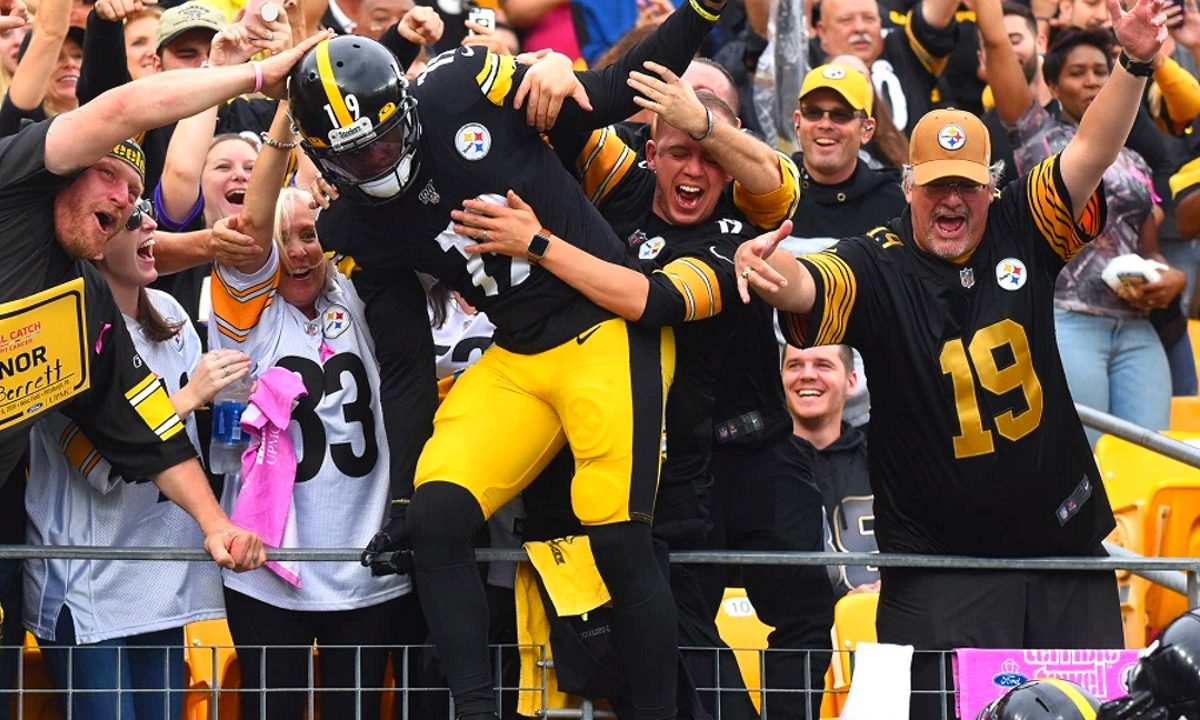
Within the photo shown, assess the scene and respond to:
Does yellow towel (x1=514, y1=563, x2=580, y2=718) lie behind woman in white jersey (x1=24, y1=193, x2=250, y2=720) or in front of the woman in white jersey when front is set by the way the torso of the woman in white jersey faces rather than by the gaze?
in front

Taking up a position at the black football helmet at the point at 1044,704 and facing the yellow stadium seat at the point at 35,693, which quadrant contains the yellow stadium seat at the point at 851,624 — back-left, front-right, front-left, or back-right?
front-right

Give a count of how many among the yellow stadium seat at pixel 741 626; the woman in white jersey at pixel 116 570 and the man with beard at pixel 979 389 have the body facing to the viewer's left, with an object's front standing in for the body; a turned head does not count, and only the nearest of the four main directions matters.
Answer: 0

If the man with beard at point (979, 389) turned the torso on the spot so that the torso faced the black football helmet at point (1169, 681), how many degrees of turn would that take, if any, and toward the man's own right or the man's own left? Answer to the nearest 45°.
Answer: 0° — they already face it

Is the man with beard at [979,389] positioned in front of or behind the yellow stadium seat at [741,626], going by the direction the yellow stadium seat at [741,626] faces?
in front

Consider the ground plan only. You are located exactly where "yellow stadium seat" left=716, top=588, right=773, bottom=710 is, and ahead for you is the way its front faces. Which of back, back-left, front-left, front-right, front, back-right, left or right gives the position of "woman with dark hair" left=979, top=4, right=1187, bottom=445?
back-left

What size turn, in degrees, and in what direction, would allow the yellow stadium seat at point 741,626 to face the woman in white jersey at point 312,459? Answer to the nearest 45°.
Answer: approximately 45° to its right

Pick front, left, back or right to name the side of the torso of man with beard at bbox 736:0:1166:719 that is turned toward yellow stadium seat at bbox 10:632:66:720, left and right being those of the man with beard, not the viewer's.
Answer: right

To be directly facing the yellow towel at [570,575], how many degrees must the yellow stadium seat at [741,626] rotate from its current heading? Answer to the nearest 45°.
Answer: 0° — it already faces it

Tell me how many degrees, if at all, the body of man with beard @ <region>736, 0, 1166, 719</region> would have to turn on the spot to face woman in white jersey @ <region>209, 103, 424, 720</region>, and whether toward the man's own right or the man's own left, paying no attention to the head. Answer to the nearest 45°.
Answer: approximately 90° to the man's own right

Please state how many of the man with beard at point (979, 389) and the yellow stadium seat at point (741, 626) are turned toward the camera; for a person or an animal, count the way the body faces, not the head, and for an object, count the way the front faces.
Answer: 2

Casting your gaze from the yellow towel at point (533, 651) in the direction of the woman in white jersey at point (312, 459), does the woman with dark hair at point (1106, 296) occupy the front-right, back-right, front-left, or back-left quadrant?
back-right

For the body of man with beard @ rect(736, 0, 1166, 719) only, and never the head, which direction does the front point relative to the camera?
toward the camera
